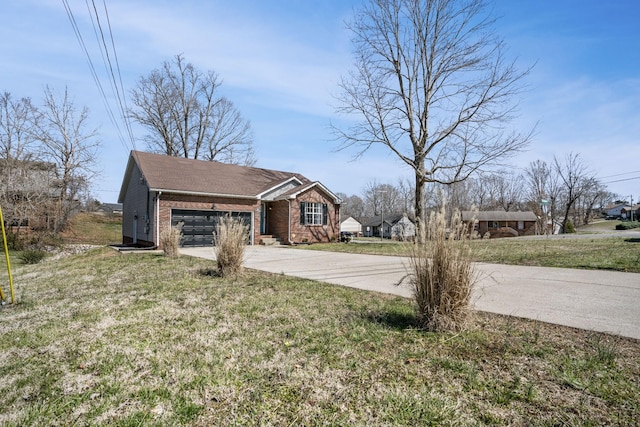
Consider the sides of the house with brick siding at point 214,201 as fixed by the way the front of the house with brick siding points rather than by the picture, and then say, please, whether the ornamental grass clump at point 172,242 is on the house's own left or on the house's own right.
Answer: on the house's own right

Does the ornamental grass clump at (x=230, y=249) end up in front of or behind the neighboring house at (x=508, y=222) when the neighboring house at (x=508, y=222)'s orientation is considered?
in front

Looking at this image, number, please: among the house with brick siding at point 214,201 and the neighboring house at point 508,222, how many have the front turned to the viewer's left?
0

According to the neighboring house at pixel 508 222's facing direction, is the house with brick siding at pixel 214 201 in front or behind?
in front

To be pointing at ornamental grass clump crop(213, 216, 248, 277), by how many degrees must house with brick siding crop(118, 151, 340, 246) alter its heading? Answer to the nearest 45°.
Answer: approximately 45° to its right

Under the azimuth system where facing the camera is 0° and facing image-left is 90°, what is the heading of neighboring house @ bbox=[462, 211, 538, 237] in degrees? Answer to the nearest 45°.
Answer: approximately 0°

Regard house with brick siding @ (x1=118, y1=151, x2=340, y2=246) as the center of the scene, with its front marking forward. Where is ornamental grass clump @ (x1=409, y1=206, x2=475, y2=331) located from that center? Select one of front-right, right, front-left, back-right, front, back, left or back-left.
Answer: front-right

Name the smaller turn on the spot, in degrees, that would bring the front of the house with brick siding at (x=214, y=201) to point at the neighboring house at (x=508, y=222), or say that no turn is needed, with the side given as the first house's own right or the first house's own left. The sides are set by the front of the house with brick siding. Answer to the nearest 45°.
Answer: approximately 90° to the first house's own left

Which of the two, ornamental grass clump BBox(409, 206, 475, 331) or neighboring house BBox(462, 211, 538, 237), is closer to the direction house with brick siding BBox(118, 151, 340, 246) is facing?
the ornamental grass clump

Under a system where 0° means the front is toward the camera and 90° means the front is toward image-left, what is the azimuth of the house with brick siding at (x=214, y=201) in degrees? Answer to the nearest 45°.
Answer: approximately 315°

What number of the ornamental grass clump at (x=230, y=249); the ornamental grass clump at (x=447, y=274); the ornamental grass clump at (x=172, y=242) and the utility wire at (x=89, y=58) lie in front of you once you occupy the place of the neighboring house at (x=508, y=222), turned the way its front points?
4

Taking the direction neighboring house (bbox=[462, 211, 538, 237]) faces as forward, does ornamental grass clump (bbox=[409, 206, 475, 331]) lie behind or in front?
in front
